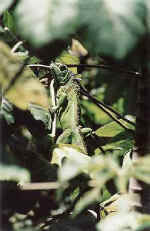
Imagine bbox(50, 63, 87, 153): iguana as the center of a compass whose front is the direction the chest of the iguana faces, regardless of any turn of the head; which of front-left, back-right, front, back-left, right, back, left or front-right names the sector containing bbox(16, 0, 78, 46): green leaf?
back-left
